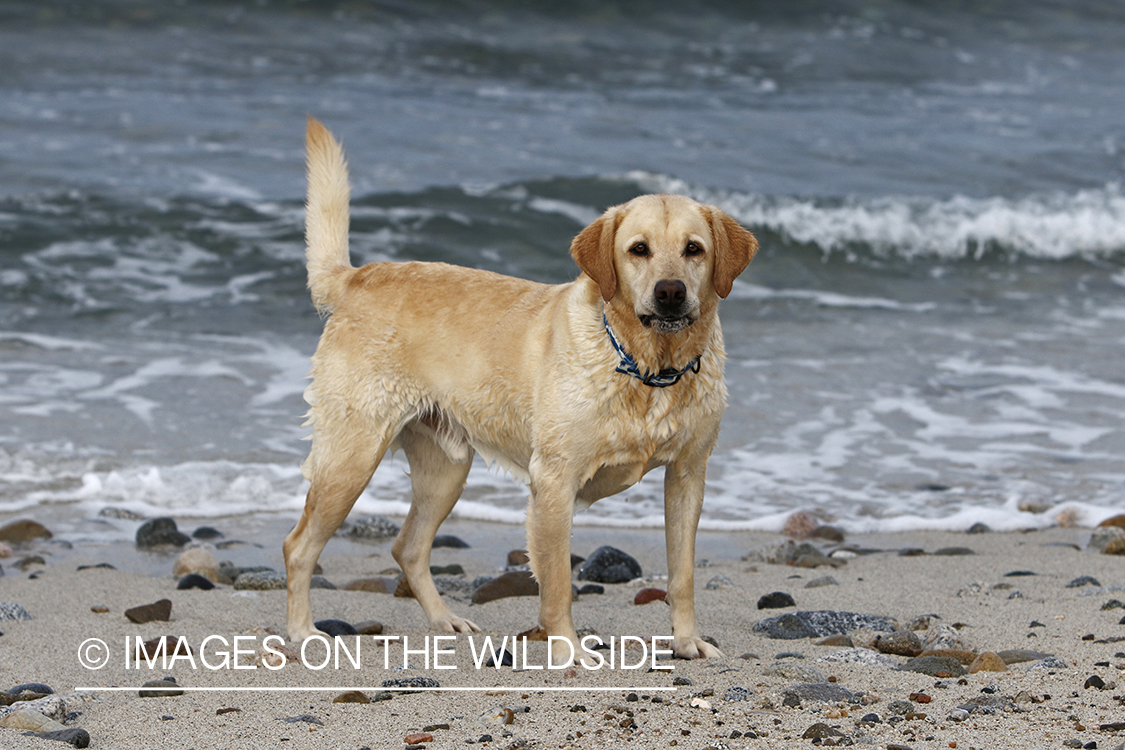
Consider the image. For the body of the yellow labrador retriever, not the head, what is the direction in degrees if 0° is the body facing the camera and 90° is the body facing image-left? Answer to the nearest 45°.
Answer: approximately 315°

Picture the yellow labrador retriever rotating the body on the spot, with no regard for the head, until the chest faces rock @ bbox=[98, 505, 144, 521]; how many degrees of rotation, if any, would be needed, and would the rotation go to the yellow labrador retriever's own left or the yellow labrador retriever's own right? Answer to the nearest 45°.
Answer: approximately 180°

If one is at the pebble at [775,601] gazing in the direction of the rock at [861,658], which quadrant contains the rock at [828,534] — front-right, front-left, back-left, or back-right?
back-left

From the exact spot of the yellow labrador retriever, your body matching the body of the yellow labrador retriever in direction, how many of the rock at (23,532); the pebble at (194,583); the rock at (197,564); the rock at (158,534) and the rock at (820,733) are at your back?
4

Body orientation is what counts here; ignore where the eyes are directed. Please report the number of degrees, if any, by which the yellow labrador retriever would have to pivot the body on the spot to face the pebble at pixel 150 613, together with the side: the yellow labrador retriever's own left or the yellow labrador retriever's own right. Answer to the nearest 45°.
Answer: approximately 135° to the yellow labrador retriever's own right

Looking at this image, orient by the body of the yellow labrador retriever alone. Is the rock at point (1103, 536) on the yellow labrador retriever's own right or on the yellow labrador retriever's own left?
on the yellow labrador retriever's own left

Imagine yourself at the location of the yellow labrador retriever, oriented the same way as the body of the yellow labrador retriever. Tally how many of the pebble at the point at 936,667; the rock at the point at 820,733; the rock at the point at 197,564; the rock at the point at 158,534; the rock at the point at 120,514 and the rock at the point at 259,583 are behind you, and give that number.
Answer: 4

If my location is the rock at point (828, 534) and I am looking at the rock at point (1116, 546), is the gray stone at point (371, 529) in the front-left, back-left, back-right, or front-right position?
back-right

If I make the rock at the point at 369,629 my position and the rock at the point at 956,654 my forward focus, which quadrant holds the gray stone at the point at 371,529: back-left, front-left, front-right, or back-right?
back-left

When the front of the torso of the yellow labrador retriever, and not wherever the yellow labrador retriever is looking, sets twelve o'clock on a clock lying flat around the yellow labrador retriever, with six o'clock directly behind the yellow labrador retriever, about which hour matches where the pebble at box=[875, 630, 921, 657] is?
The pebble is roughly at 11 o'clock from the yellow labrador retriever.

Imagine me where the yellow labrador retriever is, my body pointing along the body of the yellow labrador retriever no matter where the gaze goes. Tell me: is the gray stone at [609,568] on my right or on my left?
on my left
